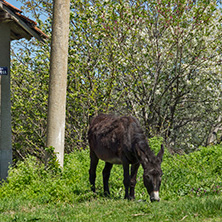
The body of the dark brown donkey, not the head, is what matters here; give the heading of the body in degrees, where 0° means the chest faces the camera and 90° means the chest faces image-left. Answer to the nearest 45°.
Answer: approximately 315°

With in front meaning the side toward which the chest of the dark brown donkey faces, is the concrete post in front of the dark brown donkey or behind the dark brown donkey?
behind

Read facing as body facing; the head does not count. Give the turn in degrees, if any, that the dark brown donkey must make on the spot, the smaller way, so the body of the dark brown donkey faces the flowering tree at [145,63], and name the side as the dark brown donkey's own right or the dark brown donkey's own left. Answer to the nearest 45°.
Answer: approximately 135° to the dark brown donkey's own left
